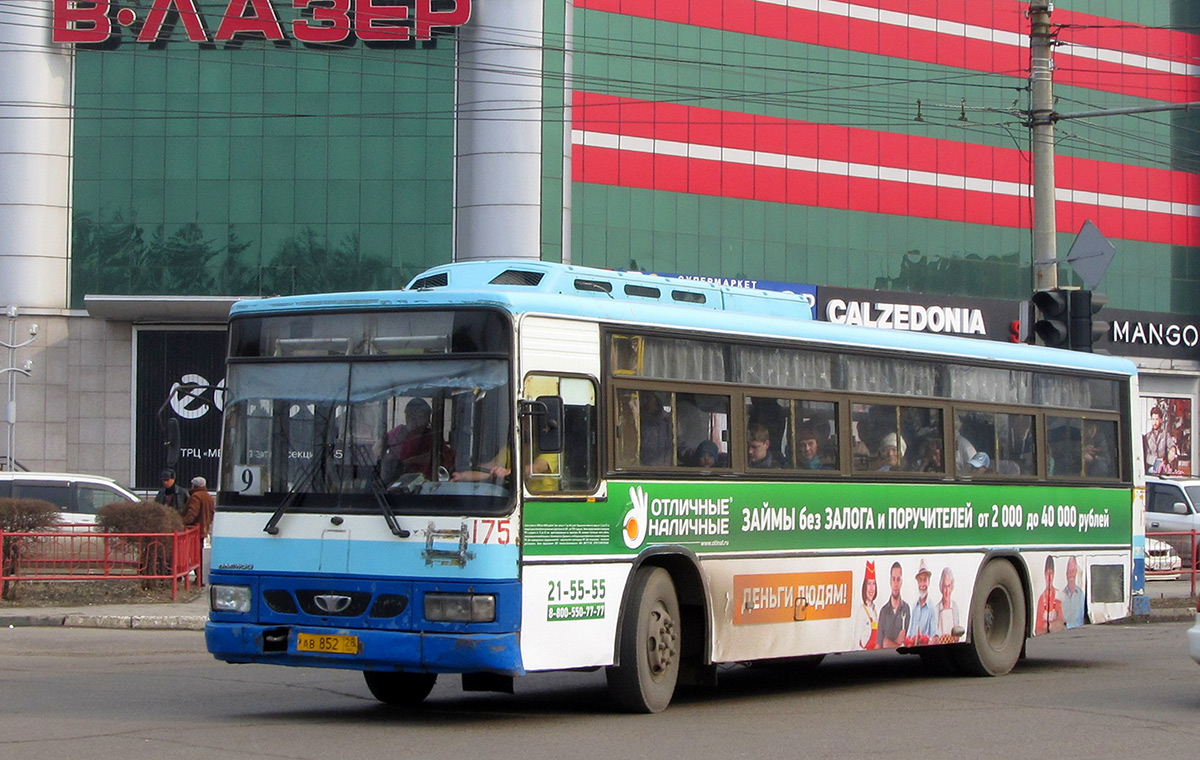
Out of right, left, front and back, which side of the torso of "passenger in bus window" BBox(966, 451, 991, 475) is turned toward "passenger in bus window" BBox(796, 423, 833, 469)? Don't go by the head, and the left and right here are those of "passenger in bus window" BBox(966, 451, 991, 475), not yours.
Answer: front

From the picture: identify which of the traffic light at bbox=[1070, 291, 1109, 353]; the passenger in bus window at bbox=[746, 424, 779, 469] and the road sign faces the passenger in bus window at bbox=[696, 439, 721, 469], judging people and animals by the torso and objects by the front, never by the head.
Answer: the passenger in bus window at bbox=[746, 424, 779, 469]

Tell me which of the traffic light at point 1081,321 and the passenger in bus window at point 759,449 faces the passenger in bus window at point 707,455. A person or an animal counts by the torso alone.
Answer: the passenger in bus window at point 759,449

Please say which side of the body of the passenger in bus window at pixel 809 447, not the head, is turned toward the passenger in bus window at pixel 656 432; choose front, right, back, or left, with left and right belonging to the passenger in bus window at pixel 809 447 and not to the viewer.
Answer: front

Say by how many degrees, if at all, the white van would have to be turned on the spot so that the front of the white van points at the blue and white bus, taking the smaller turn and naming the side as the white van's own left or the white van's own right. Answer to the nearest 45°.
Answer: approximately 90° to the white van's own right

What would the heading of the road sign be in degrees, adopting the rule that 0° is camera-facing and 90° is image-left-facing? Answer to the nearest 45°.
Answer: approximately 225°

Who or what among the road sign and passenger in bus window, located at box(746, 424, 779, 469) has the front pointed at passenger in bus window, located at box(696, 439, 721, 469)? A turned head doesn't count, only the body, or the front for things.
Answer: passenger in bus window, located at box(746, 424, 779, 469)

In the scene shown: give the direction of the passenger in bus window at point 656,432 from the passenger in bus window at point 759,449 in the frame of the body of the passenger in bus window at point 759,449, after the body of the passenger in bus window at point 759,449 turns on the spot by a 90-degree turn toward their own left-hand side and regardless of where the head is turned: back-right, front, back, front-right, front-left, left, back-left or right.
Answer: right

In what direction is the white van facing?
to the viewer's right

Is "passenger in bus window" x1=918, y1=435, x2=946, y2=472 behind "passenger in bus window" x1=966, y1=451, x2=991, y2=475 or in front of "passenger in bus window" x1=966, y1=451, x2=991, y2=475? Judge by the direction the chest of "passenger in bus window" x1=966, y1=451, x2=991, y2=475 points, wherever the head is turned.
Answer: in front

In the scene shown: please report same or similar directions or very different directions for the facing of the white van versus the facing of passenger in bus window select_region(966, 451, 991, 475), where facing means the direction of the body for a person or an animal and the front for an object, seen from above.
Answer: very different directions

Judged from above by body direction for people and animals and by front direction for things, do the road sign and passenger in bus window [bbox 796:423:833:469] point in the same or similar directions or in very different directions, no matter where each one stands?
very different directions
